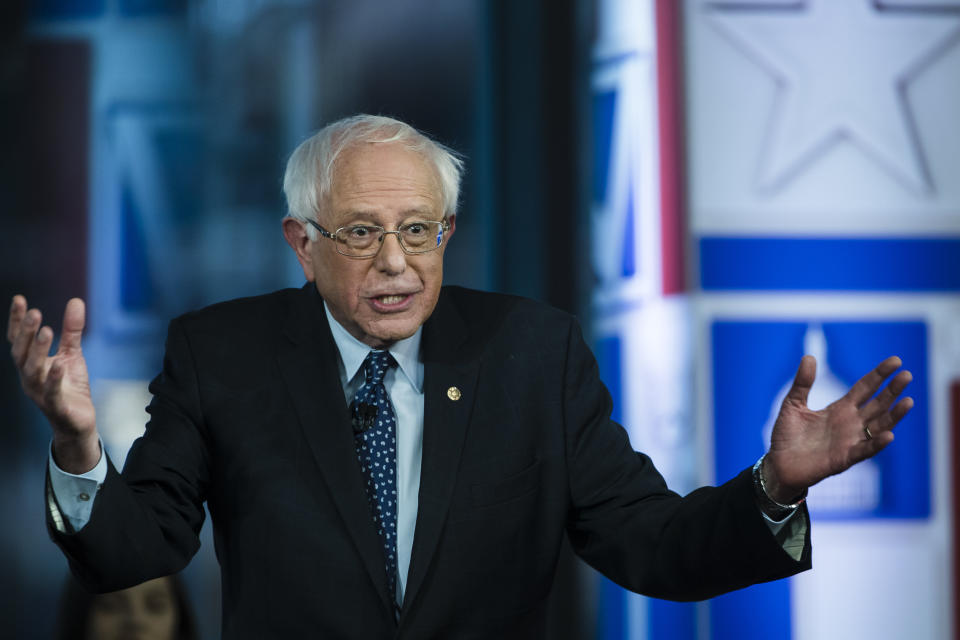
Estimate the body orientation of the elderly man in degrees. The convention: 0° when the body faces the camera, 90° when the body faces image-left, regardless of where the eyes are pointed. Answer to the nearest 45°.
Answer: approximately 0°
